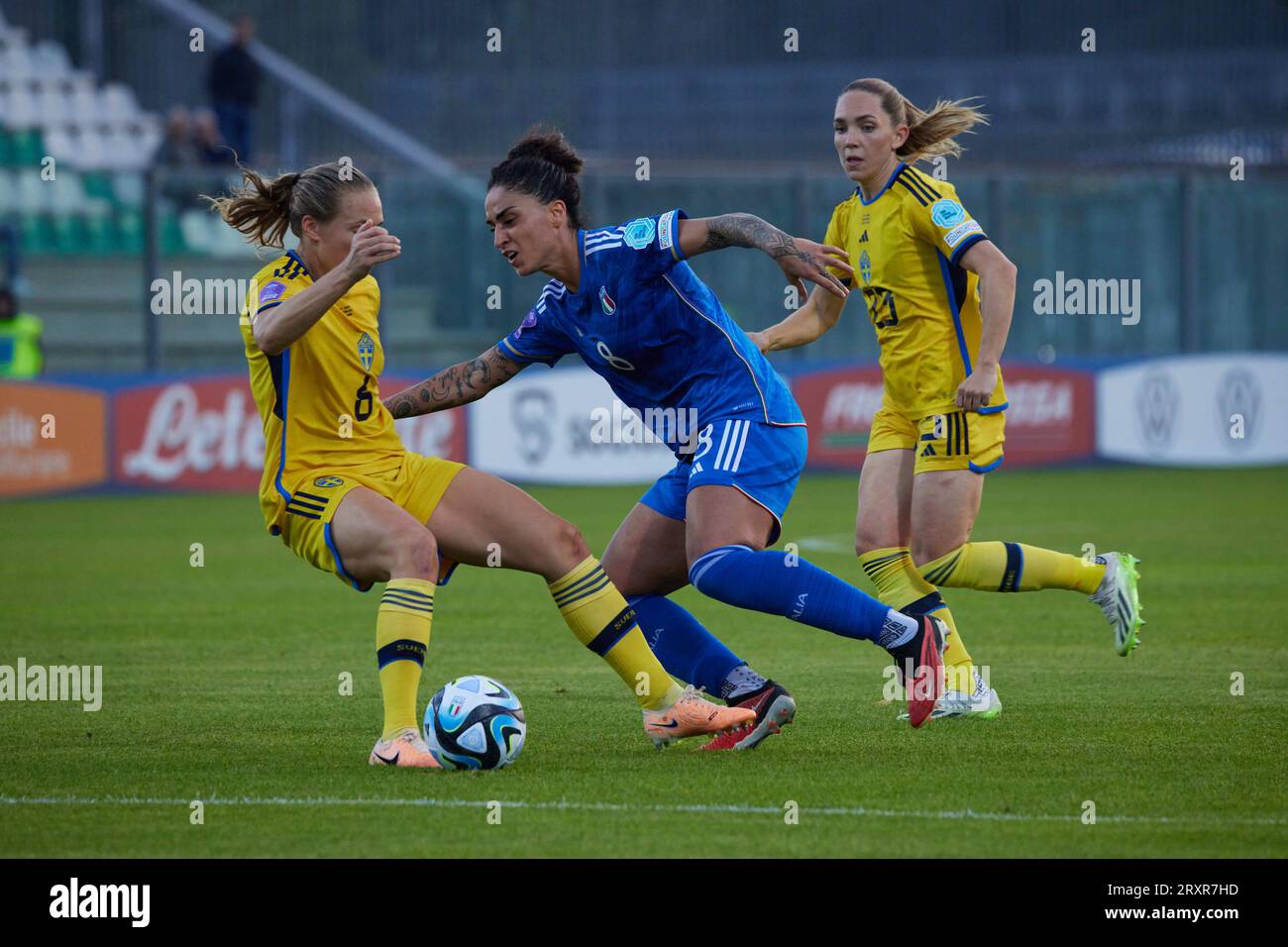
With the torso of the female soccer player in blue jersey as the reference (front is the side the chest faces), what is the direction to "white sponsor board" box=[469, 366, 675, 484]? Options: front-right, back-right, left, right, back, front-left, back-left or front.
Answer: back-right

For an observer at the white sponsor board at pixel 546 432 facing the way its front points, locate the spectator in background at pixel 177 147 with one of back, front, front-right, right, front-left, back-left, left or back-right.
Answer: back-right

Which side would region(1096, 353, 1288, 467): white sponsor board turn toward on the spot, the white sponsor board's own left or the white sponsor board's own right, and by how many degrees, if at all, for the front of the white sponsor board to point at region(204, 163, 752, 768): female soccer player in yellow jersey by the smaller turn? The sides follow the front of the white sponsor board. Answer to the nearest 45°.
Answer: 0° — it already faces them

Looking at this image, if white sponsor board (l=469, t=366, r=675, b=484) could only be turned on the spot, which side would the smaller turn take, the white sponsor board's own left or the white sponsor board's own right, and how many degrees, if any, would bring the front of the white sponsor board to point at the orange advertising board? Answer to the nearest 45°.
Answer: approximately 90° to the white sponsor board's own right

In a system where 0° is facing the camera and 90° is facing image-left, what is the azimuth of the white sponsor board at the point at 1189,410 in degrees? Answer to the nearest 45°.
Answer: approximately 0°

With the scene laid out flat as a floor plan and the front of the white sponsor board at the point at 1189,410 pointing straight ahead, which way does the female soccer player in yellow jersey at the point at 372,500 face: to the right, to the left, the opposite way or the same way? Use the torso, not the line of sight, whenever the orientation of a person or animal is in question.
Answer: to the left
